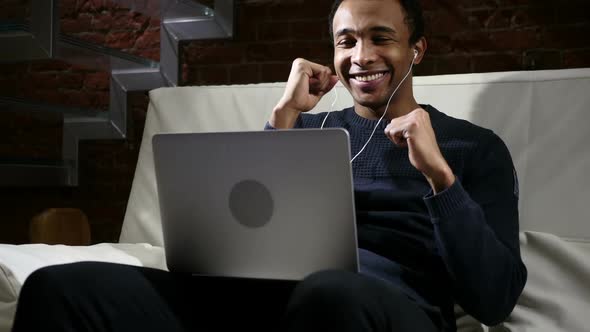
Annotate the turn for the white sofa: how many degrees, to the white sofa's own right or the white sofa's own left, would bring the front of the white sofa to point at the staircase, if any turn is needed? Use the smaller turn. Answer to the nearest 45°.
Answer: approximately 135° to the white sofa's own right

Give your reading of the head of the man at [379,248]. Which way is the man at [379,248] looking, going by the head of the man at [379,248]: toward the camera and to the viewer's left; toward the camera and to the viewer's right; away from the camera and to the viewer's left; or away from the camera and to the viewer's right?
toward the camera and to the viewer's left

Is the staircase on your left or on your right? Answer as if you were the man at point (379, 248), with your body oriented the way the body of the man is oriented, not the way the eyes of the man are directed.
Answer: on your right

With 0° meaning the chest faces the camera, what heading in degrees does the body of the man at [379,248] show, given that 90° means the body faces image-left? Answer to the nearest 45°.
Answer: approximately 45°
